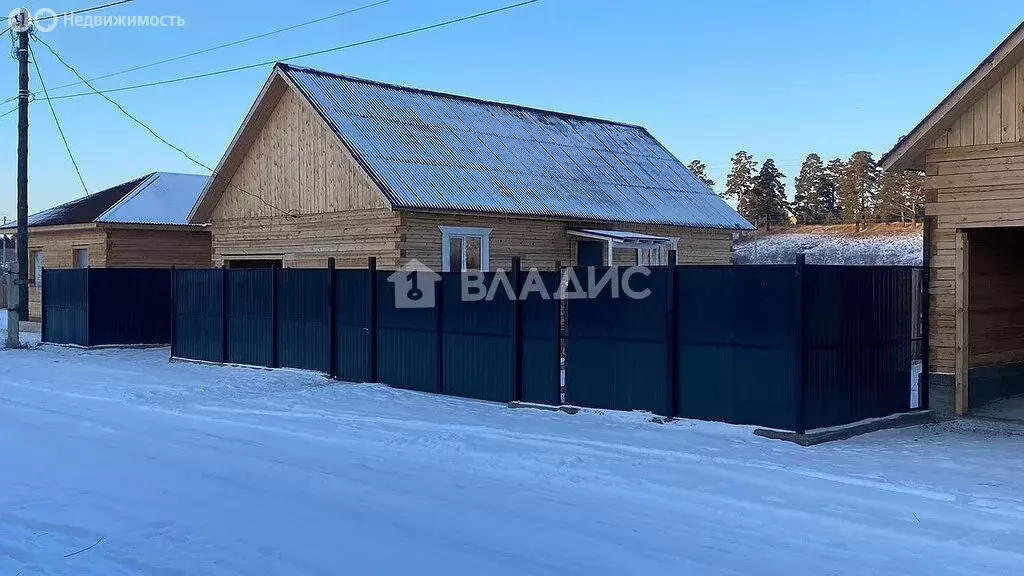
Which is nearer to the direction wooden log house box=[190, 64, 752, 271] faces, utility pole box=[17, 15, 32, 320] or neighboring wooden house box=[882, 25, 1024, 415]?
the neighboring wooden house

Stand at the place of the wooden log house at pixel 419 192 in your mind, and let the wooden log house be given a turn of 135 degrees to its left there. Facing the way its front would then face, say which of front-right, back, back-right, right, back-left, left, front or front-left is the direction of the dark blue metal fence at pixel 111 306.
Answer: left

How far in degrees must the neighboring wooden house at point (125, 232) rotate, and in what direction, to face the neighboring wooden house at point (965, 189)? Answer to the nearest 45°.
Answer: approximately 90° to its left

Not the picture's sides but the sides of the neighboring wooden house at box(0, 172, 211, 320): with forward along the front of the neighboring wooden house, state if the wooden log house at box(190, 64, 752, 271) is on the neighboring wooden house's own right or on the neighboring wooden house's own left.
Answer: on the neighboring wooden house's own left

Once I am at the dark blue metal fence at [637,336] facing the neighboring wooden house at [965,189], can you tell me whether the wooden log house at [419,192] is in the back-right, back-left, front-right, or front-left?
back-left

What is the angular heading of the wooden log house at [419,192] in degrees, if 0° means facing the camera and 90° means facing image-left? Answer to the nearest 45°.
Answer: approximately 315°

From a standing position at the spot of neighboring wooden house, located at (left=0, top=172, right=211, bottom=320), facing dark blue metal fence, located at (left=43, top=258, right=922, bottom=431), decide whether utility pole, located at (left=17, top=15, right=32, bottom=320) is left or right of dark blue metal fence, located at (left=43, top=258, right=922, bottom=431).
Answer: right

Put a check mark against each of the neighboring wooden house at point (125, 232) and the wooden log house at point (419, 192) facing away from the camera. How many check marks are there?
0

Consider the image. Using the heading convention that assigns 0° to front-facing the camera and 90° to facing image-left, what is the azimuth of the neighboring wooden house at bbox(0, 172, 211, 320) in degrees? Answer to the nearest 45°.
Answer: approximately 45°
